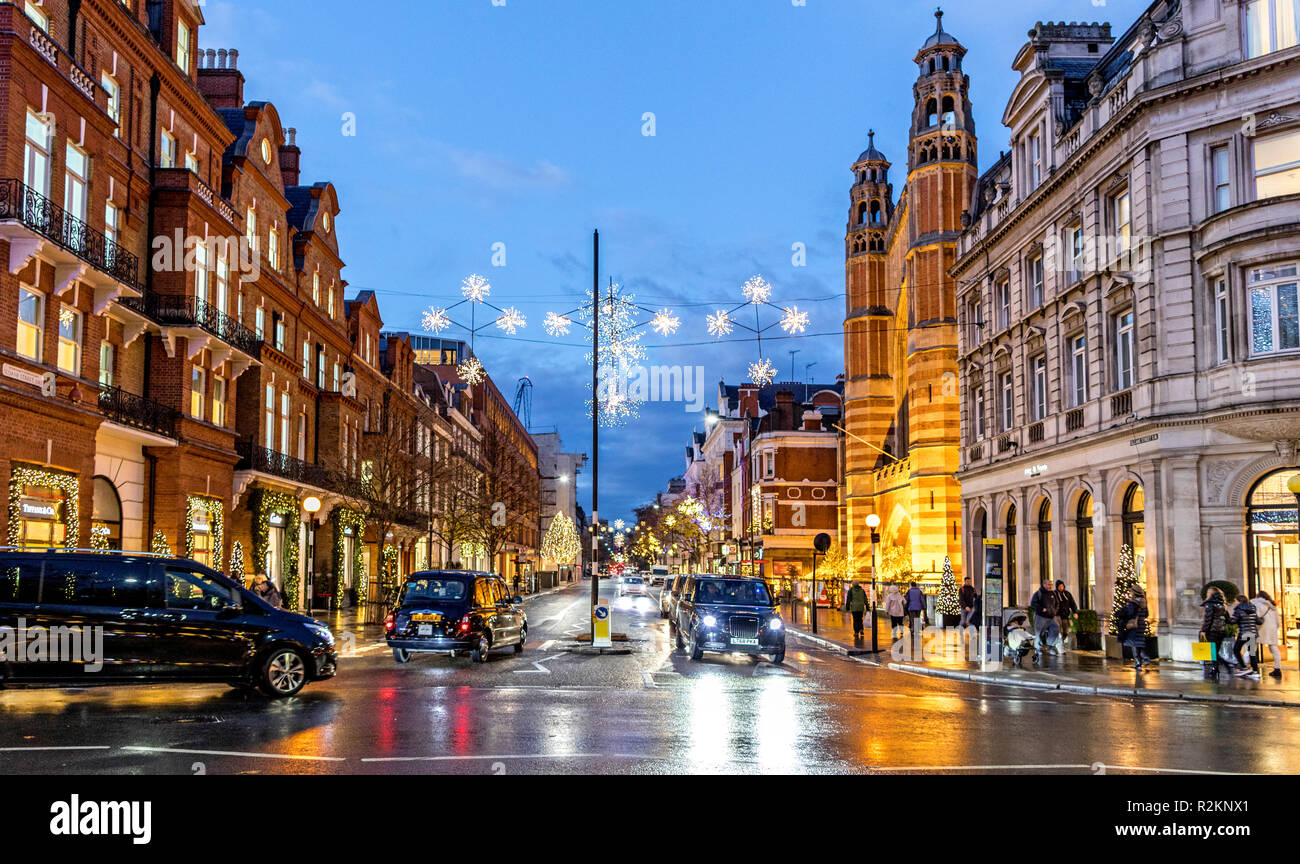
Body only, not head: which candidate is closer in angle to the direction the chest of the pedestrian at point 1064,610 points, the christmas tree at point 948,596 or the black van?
the black van

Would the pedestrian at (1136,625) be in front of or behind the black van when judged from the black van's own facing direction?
in front

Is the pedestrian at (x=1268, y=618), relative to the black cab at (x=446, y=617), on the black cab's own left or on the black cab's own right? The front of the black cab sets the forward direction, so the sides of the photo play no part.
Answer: on the black cab's own right

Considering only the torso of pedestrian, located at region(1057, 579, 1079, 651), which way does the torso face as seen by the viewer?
toward the camera

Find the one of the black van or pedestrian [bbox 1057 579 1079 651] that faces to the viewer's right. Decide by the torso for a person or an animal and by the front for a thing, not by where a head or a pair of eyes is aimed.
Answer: the black van

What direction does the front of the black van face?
to the viewer's right

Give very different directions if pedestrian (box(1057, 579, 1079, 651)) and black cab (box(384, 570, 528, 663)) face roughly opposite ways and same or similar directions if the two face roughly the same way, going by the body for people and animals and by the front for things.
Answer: very different directions

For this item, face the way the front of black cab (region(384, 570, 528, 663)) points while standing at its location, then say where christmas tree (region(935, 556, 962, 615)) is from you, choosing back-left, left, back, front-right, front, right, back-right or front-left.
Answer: front
